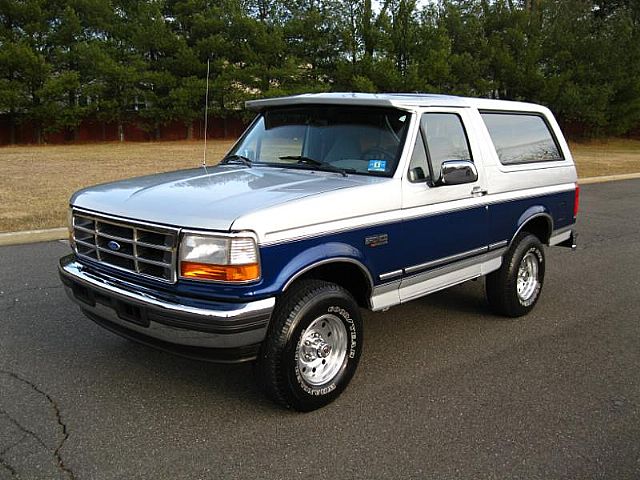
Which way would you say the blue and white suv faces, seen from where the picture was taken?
facing the viewer and to the left of the viewer
